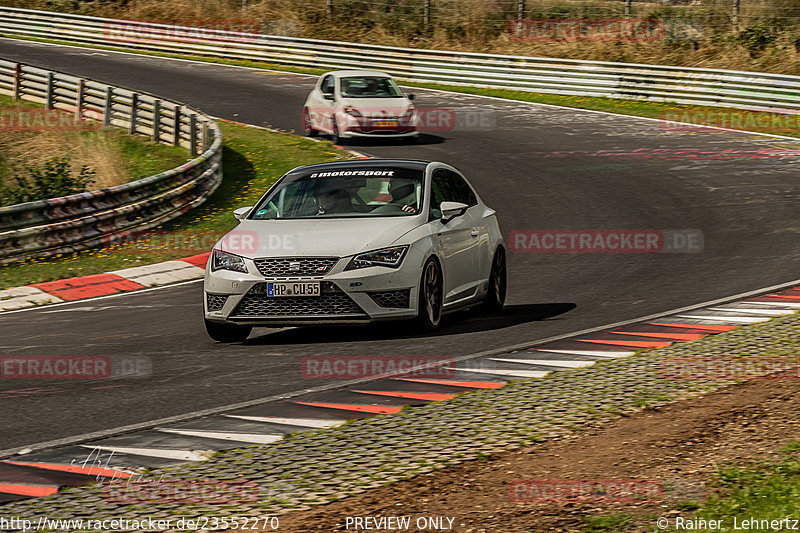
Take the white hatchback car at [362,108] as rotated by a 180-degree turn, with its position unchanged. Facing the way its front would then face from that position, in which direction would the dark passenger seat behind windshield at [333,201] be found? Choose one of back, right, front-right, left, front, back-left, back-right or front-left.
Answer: back-left

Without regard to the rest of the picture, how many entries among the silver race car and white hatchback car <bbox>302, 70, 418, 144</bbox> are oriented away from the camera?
0

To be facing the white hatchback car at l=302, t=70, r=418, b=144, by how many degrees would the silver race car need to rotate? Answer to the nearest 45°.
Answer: approximately 135° to its right

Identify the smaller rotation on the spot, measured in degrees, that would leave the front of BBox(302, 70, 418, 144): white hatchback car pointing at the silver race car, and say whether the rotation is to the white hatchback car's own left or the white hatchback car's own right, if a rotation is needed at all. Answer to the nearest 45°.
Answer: approximately 45° to the white hatchback car's own right

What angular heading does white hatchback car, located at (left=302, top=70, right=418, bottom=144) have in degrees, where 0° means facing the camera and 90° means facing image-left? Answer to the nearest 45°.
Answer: approximately 315°

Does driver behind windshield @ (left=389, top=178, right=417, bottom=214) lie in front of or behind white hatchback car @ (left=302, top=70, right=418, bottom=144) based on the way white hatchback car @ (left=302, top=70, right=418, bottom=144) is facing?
in front

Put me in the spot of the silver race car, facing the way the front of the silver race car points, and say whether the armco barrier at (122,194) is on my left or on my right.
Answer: on my right

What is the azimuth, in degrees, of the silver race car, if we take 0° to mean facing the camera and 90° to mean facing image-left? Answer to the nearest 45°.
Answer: approximately 45°

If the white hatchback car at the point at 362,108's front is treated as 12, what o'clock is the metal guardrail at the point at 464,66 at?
The metal guardrail is roughly at 8 o'clock from the white hatchback car.

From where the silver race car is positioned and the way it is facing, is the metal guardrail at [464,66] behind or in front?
behind
